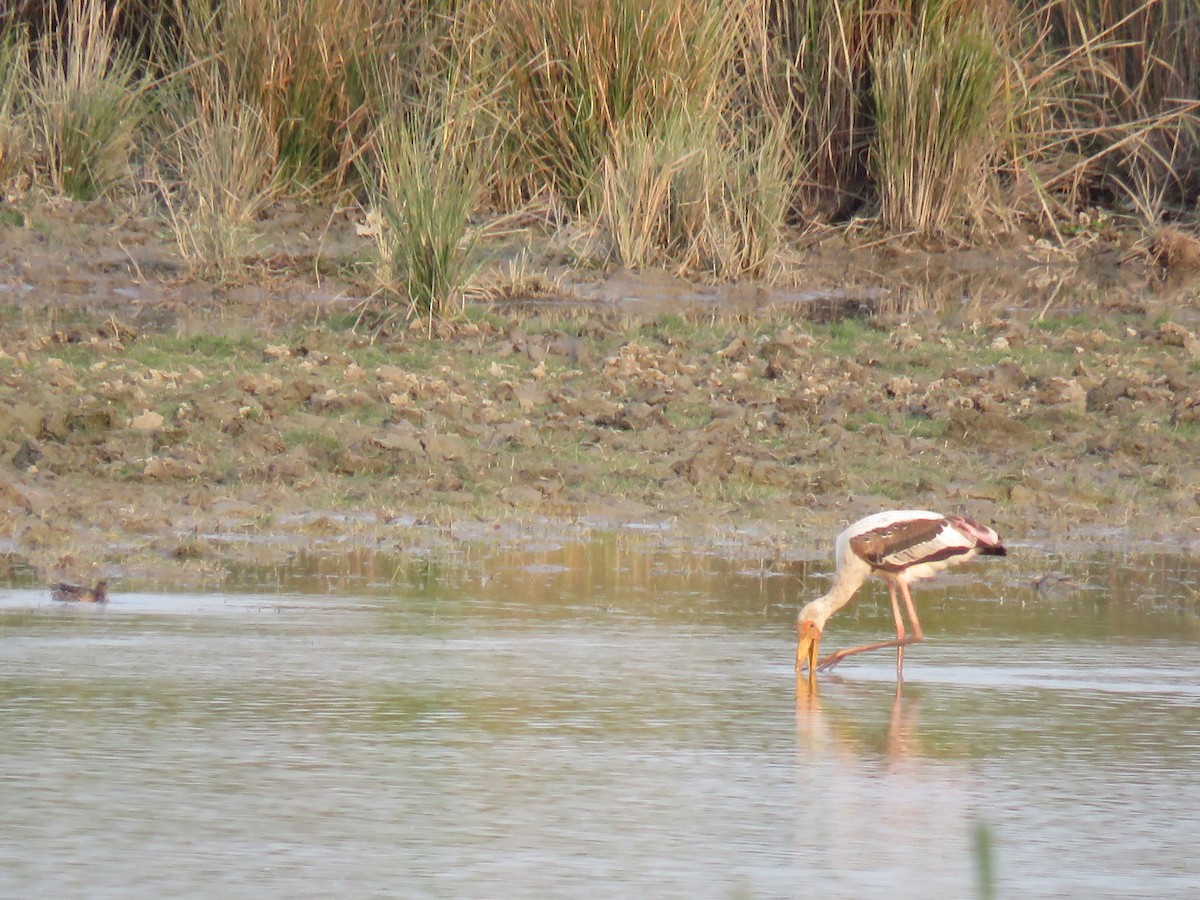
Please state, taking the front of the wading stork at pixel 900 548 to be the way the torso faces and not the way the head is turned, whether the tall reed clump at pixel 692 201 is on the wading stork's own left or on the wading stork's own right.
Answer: on the wading stork's own right

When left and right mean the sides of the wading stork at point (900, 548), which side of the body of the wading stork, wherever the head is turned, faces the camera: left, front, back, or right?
left

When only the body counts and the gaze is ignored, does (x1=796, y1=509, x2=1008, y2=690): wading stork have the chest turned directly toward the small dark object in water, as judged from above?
yes

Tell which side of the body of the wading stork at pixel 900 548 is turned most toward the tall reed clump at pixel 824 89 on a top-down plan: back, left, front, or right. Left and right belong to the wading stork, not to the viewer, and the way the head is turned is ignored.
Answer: right

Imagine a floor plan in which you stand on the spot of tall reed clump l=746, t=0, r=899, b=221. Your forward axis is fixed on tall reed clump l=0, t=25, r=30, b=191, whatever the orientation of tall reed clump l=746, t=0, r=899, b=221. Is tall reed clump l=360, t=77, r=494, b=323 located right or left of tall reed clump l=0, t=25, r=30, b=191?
left

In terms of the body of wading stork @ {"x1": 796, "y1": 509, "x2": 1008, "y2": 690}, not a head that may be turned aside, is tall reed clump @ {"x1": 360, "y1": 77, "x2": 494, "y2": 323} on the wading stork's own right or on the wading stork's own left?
on the wading stork's own right

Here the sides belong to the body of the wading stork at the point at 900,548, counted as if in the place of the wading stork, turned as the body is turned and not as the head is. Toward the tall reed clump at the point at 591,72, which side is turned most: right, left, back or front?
right

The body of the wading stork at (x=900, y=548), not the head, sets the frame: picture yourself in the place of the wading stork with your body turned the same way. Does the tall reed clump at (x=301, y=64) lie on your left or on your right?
on your right
